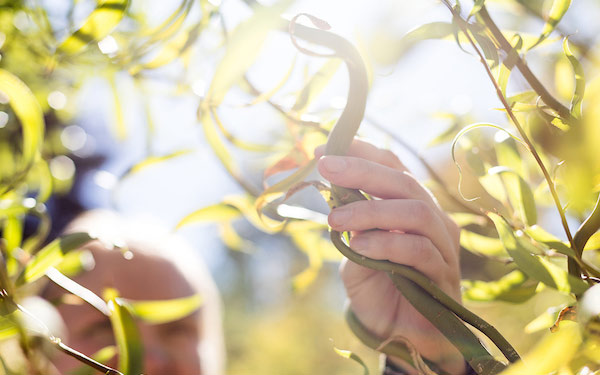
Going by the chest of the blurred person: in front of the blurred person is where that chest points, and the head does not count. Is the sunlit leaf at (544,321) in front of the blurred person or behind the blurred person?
in front

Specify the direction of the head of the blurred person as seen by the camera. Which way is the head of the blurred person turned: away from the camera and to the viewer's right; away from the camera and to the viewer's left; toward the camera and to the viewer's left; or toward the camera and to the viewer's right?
toward the camera and to the viewer's right

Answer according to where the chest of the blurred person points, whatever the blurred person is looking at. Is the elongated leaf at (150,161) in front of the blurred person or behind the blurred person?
in front

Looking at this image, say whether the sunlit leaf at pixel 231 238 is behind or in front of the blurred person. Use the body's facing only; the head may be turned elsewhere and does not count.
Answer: in front
